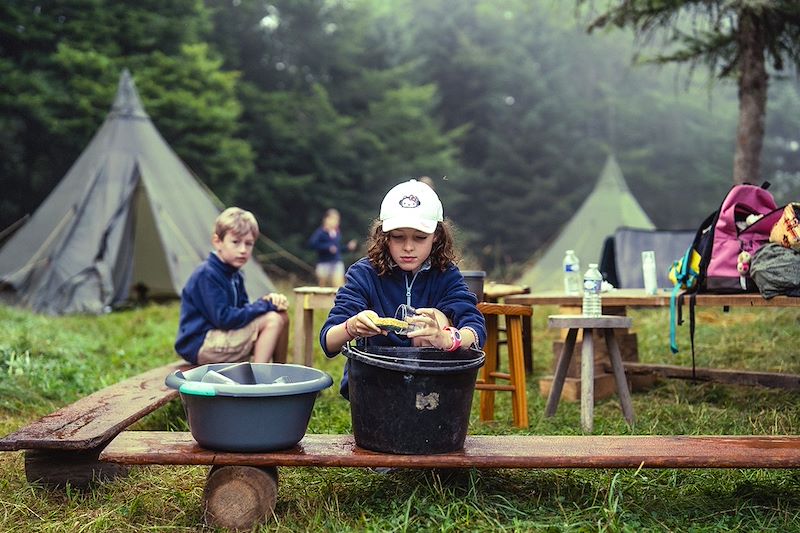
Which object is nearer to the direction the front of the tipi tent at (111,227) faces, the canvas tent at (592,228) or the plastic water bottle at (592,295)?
the plastic water bottle

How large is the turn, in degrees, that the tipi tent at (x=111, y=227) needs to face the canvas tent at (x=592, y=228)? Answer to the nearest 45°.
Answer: approximately 90° to its left

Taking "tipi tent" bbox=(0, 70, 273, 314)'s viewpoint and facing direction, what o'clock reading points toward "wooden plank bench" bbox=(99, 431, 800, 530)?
The wooden plank bench is roughly at 12 o'clock from the tipi tent.

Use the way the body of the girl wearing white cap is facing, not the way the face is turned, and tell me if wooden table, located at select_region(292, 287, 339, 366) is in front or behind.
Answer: behind

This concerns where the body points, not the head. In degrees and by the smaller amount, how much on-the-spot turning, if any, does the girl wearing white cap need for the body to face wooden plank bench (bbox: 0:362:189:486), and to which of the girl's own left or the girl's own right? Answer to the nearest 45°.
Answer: approximately 90° to the girl's own right

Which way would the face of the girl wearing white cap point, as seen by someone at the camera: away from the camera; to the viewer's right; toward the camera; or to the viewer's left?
toward the camera

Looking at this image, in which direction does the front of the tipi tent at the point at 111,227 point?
toward the camera

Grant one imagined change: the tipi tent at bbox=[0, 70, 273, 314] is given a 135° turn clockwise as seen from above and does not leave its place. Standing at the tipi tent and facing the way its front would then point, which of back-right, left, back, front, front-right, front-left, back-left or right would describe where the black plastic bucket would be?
back-left

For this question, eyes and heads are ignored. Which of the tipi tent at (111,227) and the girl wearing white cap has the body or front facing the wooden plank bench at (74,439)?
the tipi tent

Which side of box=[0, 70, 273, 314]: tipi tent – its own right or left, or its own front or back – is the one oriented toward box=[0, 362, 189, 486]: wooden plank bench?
front

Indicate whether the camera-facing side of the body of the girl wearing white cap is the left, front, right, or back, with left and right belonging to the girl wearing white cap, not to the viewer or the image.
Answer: front

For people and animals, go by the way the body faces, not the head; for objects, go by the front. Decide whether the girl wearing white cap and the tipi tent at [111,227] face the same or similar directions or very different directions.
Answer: same or similar directions

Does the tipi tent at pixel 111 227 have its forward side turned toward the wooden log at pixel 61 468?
yes

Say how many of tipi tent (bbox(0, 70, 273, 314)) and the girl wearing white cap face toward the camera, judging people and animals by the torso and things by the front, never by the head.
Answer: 2

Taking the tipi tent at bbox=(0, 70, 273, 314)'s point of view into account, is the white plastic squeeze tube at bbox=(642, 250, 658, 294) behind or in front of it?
in front

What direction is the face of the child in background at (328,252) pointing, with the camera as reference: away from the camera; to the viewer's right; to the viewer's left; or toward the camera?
toward the camera
